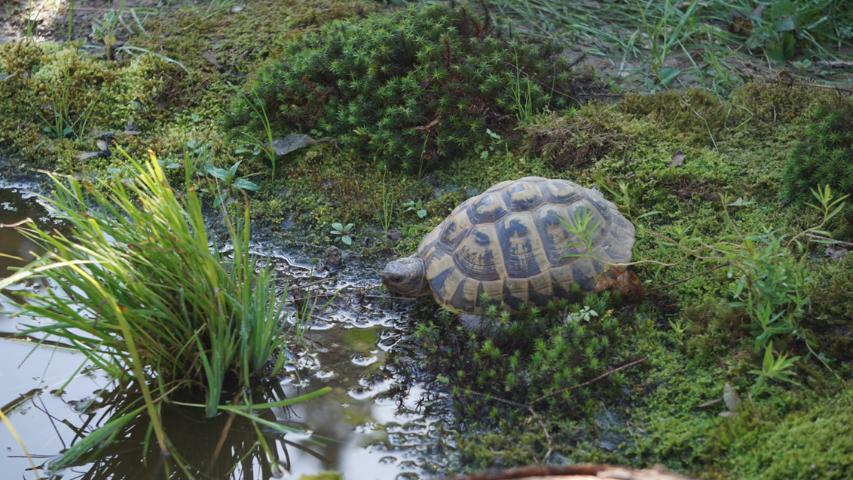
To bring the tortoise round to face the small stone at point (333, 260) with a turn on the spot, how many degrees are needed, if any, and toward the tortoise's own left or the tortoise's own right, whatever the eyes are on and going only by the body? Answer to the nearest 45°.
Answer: approximately 45° to the tortoise's own right

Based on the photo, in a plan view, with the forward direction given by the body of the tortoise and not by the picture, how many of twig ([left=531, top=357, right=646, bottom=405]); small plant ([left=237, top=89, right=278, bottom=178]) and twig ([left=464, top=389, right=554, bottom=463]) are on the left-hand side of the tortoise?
2

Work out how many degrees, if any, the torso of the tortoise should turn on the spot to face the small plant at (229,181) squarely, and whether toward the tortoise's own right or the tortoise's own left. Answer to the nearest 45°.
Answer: approximately 45° to the tortoise's own right

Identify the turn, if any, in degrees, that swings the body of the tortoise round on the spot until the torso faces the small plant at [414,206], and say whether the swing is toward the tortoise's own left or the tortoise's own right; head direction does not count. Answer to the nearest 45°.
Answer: approximately 45° to the tortoise's own right

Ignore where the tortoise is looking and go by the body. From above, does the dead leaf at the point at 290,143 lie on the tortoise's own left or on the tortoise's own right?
on the tortoise's own right

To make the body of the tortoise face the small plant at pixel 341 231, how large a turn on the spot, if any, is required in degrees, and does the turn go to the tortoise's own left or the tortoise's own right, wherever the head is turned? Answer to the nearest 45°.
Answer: approximately 45° to the tortoise's own right

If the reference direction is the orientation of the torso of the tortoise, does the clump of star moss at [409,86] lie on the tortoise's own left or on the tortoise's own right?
on the tortoise's own right

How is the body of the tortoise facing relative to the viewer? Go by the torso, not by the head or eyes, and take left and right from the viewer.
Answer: facing to the left of the viewer

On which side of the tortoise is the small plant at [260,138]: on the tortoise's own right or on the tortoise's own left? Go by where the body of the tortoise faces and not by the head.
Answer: on the tortoise's own right

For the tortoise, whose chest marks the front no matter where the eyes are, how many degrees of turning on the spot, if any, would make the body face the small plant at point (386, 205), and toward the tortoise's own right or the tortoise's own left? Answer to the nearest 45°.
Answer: approximately 45° to the tortoise's own right

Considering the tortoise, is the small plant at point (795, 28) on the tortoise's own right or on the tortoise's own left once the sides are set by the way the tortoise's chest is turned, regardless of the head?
on the tortoise's own right
